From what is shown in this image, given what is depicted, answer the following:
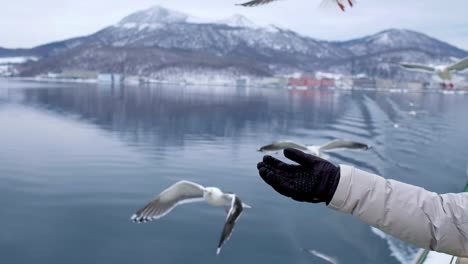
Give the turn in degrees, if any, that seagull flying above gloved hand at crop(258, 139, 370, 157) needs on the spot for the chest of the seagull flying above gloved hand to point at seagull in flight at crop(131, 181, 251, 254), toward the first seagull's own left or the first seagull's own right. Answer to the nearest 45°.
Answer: approximately 45° to the first seagull's own right

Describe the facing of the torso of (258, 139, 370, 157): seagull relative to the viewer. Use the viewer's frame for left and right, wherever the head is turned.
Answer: facing the viewer
